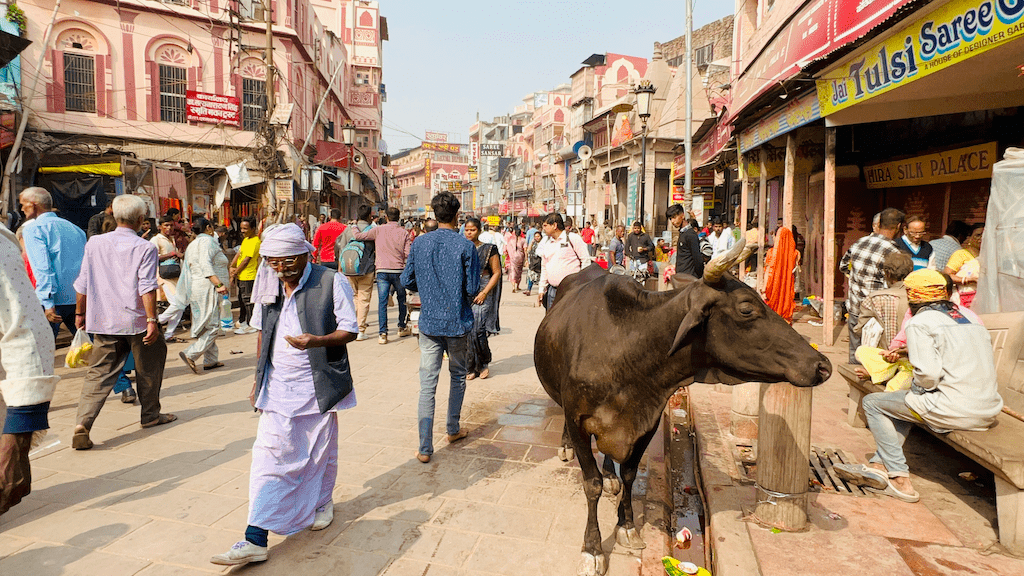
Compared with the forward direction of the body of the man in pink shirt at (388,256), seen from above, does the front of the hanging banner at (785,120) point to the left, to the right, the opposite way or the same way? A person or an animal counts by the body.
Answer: to the left

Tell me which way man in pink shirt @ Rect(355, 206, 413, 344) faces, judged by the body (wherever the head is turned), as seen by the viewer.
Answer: away from the camera

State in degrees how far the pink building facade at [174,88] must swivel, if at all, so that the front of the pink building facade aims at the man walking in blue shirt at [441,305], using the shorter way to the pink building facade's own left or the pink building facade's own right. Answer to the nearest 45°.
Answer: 0° — it already faces them

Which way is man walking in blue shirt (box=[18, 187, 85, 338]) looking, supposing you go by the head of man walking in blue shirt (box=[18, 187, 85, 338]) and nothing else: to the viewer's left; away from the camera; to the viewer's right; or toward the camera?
to the viewer's left

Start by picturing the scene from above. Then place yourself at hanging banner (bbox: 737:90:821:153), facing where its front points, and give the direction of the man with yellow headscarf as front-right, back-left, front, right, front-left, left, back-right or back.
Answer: front-left

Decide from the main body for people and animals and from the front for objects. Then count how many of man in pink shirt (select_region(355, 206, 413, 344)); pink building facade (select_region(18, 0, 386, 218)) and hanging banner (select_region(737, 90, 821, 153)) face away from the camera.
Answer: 1

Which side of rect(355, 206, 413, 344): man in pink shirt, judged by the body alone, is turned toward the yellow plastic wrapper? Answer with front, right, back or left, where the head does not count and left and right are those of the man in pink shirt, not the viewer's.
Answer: back

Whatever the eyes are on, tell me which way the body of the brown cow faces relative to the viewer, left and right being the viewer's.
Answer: facing the viewer and to the right of the viewer

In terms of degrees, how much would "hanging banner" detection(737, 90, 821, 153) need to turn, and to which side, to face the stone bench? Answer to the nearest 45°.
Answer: approximately 45° to its left

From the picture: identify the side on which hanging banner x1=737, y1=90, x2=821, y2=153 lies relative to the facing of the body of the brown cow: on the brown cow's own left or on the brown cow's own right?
on the brown cow's own left
